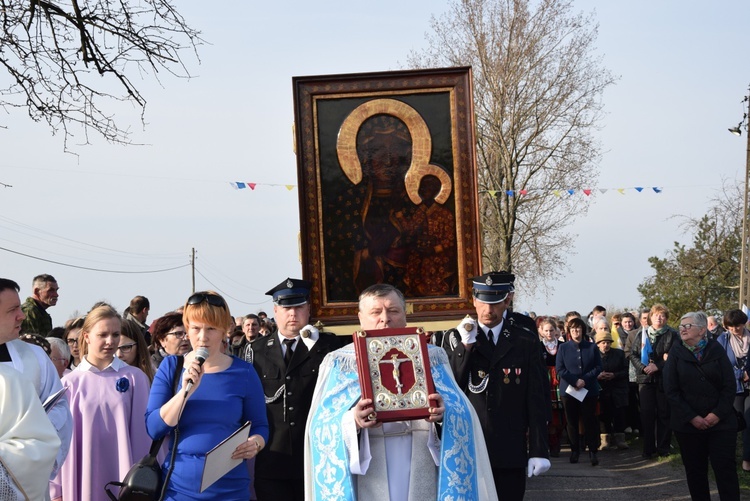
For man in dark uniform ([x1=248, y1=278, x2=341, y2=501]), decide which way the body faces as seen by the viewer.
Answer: toward the camera

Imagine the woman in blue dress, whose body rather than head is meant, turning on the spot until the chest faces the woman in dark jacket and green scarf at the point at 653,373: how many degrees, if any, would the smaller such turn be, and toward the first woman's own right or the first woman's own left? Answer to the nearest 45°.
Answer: approximately 135° to the first woman's own left

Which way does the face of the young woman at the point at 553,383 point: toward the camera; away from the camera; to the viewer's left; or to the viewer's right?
toward the camera

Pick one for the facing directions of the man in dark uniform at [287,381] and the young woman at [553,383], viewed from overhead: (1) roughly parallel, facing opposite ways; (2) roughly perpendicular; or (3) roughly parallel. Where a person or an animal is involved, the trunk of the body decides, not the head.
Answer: roughly parallel

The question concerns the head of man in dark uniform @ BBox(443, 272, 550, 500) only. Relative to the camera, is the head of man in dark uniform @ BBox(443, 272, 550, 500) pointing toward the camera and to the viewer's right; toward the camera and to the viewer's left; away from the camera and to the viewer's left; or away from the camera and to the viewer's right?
toward the camera and to the viewer's left

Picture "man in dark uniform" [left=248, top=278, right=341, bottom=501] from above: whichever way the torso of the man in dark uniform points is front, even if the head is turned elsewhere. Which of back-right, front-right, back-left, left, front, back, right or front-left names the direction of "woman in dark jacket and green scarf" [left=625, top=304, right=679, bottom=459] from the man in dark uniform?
back-left

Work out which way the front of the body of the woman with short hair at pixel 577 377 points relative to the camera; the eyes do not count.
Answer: toward the camera

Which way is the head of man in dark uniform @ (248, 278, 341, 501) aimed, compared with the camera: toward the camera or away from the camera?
toward the camera

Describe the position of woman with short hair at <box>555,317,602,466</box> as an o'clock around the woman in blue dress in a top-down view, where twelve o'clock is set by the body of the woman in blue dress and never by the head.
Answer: The woman with short hair is roughly at 7 o'clock from the woman in blue dress.

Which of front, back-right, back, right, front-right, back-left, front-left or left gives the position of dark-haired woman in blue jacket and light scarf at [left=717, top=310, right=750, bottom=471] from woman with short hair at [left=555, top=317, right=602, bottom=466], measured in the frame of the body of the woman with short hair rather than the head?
front-left

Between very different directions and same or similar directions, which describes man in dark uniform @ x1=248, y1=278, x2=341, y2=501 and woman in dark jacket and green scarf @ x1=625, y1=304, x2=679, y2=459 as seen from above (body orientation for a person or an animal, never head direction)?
same or similar directions

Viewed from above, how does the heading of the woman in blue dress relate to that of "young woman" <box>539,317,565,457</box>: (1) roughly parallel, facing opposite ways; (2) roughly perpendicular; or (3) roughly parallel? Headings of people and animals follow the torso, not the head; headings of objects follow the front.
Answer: roughly parallel

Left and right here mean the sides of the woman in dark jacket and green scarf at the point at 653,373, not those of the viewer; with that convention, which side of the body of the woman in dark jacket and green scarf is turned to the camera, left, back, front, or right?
front
